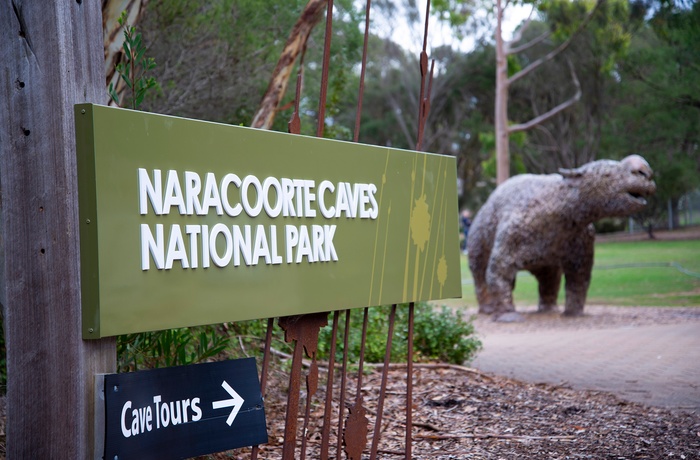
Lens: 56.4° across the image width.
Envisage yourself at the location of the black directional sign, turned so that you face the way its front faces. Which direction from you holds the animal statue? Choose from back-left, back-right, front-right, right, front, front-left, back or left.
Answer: left

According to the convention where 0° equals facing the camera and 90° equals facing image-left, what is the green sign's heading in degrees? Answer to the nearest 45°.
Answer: approximately 315°

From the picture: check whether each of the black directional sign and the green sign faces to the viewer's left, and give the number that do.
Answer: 0

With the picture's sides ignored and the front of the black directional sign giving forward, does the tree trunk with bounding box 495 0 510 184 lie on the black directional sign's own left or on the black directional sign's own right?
on the black directional sign's own left

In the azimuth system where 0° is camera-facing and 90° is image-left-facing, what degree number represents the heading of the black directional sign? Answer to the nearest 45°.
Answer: approximately 315°

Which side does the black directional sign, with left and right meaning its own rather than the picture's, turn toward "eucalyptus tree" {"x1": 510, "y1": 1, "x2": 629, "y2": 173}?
left

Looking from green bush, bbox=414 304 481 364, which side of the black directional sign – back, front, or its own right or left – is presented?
left

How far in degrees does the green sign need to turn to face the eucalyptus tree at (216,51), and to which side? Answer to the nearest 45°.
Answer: approximately 135° to its left

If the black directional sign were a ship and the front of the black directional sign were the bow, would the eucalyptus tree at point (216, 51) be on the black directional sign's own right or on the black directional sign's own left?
on the black directional sign's own left
